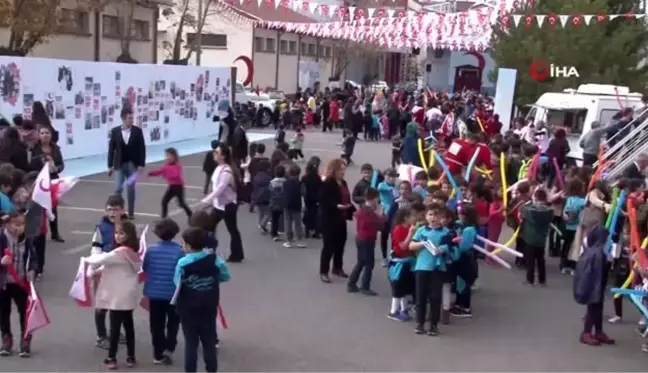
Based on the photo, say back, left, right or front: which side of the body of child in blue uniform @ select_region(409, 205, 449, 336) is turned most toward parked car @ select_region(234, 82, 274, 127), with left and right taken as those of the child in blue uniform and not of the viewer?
back

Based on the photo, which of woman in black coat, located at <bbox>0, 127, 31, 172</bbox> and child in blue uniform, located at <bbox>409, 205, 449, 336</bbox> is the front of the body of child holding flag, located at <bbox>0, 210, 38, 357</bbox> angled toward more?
the child in blue uniform

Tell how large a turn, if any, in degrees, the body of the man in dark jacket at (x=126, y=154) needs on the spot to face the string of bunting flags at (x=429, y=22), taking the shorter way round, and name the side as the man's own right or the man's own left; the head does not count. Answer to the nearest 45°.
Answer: approximately 135° to the man's own left

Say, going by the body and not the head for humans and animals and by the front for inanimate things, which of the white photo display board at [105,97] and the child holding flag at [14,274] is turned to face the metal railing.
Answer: the white photo display board

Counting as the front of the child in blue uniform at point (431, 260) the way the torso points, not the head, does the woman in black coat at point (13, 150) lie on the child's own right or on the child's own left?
on the child's own right

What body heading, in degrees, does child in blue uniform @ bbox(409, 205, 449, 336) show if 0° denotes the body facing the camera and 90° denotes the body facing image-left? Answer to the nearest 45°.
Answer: approximately 0°

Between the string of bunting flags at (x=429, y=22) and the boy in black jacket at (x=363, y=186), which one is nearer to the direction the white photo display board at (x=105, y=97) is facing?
the boy in black jacket

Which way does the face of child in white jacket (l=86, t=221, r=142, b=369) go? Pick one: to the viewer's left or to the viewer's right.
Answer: to the viewer's left

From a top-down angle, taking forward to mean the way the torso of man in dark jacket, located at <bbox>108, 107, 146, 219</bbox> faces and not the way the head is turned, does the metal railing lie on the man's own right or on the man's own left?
on the man's own left

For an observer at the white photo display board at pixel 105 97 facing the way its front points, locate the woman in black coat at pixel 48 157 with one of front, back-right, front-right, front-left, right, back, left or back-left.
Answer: front-right

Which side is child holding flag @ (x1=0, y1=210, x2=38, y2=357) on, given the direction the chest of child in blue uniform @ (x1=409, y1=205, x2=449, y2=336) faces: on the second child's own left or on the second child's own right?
on the second child's own right

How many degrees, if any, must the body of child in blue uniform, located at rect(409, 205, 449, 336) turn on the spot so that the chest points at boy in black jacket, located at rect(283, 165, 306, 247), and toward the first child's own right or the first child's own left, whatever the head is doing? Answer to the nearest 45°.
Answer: approximately 135° to the first child's own right

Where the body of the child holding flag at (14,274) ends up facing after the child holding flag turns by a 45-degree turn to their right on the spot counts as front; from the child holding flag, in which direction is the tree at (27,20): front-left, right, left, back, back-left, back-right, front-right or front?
back-right
